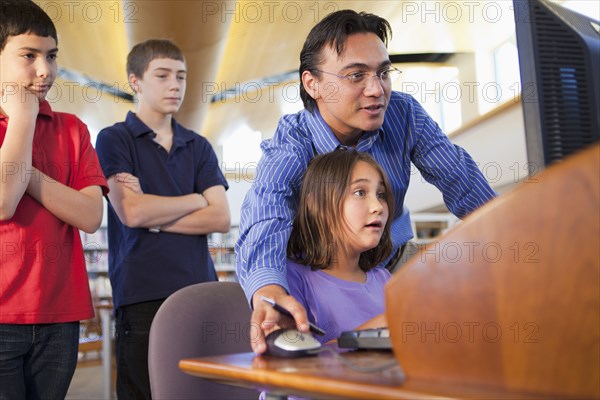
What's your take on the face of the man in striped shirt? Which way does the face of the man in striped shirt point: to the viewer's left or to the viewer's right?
to the viewer's right

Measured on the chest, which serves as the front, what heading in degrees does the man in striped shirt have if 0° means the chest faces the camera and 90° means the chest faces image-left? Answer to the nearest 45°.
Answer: approximately 315°

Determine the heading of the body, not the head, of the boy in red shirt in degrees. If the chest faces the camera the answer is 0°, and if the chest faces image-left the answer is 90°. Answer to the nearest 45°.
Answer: approximately 315°

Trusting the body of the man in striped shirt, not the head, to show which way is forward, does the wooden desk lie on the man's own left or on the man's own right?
on the man's own right

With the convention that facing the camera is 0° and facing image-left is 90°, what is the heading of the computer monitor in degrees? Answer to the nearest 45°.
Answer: approximately 135°

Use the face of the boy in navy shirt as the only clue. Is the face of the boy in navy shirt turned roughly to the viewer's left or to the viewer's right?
to the viewer's right
